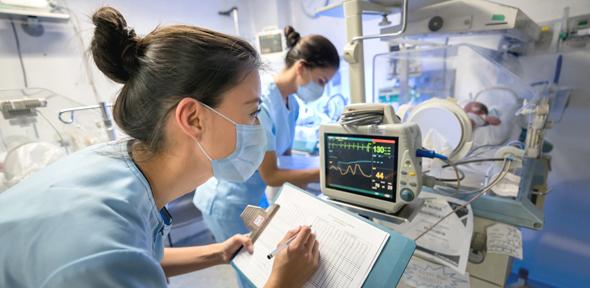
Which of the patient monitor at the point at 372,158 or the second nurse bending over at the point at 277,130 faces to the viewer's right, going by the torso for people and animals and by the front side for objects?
the second nurse bending over

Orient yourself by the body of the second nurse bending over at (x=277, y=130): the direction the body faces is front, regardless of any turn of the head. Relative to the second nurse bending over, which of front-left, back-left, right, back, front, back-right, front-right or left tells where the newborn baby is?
front

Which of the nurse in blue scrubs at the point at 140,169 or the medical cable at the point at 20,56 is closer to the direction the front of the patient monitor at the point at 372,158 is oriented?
the nurse in blue scrubs

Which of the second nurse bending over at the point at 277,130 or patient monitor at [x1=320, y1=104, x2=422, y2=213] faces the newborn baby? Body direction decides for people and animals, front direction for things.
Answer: the second nurse bending over

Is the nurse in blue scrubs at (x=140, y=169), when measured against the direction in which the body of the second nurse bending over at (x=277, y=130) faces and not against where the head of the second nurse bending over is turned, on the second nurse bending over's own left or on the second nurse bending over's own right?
on the second nurse bending over's own right

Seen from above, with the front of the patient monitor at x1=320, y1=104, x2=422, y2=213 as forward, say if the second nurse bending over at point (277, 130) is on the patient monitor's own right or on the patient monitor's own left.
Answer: on the patient monitor's own right

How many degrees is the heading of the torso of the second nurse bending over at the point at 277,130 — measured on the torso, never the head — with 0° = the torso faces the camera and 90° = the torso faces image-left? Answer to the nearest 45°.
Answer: approximately 270°

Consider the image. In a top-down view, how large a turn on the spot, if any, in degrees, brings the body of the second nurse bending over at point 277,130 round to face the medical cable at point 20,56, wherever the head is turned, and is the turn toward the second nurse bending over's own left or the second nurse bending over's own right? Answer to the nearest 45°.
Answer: approximately 135° to the second nurse bending over's own left

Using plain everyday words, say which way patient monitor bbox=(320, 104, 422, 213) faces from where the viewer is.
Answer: facing the viewer and to the left of the viewer

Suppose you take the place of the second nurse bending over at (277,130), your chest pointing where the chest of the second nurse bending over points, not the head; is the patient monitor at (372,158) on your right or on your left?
on your right

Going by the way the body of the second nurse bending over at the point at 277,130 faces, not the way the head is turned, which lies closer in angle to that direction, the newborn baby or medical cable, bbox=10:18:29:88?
the newborn baby

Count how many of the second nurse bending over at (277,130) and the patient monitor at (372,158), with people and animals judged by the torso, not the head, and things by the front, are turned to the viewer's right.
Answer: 1

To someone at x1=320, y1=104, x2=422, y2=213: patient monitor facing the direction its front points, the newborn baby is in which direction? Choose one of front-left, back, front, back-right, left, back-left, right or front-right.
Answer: back
